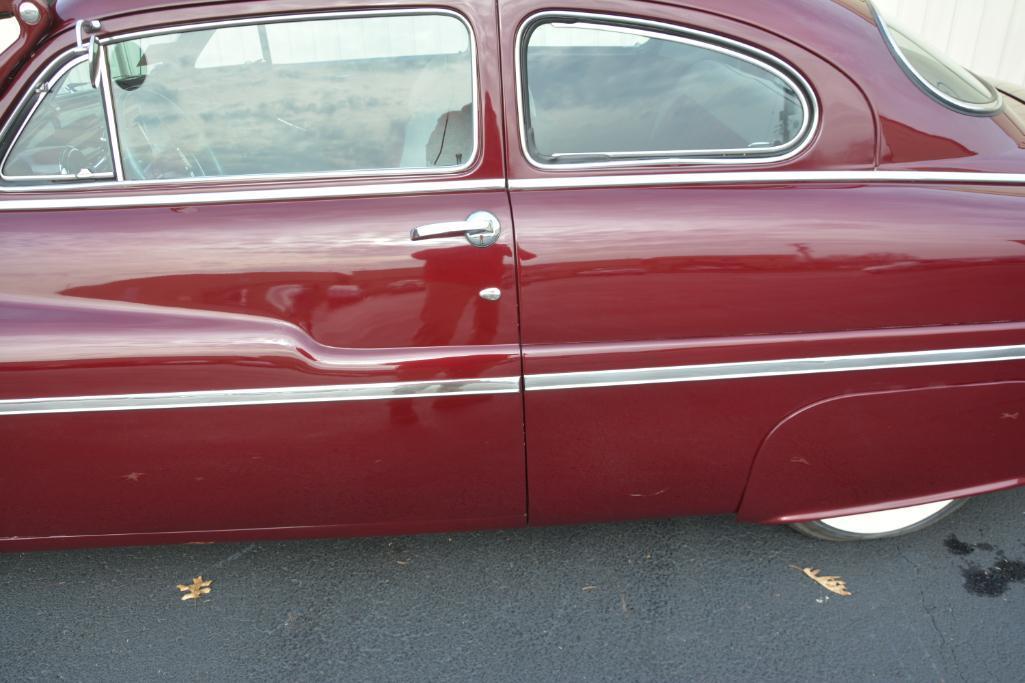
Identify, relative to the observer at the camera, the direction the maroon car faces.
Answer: facing to the left of the viewer
